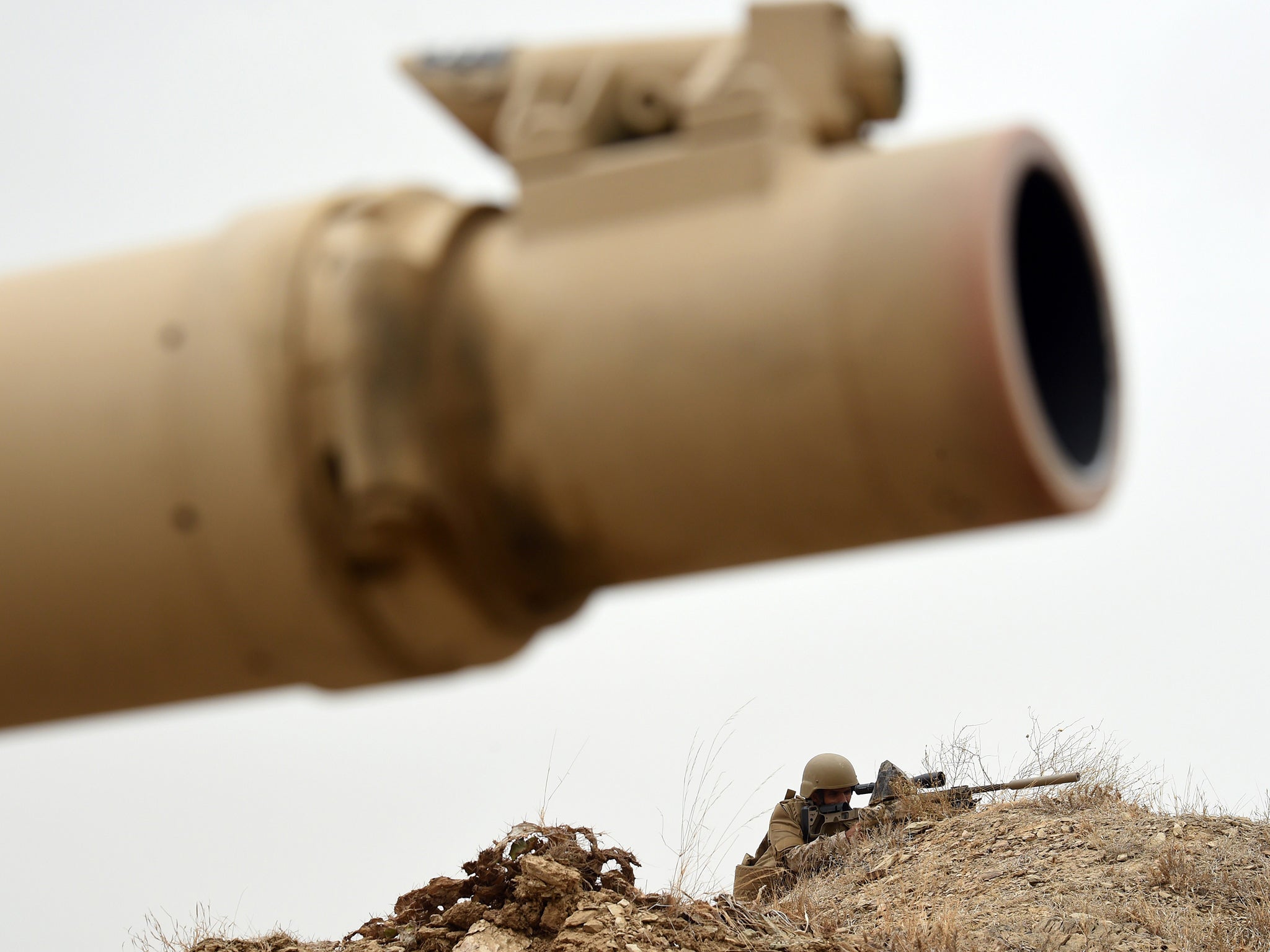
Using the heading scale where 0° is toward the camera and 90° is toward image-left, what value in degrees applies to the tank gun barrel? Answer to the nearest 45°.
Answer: approximately 270°
